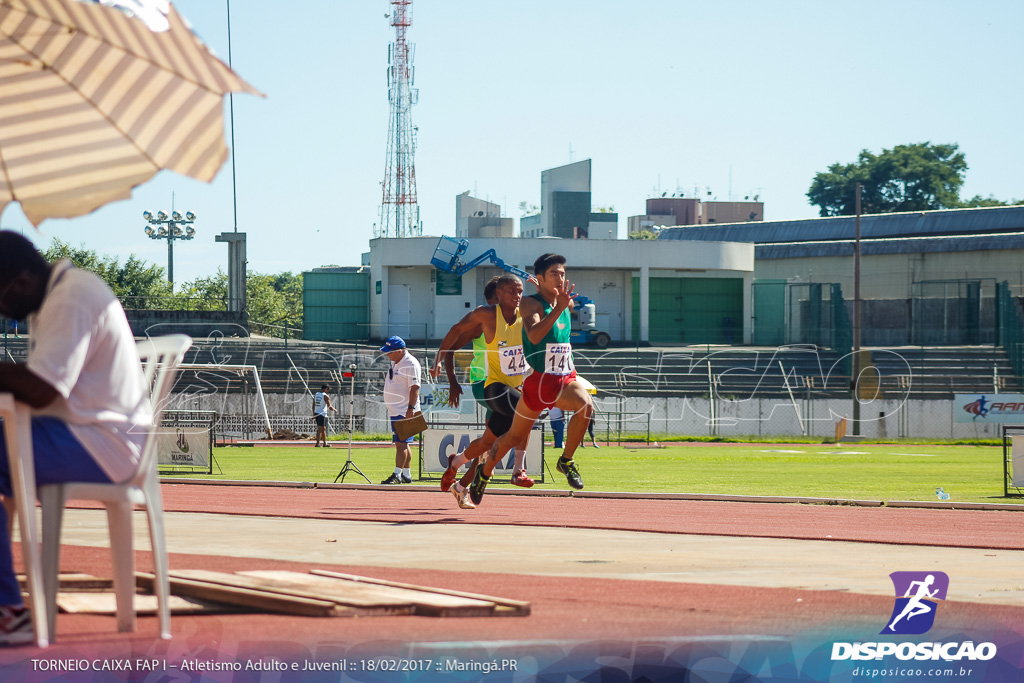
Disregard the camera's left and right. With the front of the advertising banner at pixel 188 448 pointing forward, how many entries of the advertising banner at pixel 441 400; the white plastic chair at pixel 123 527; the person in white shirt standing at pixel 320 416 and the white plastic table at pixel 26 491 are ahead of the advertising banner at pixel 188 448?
2

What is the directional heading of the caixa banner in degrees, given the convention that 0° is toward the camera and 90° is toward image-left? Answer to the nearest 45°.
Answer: approximately 0°

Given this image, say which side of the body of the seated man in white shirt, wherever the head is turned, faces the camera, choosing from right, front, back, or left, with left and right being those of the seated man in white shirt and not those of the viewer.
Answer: left

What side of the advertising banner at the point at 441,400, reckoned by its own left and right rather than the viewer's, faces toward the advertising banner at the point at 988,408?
left

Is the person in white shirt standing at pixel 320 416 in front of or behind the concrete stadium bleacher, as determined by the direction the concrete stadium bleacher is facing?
in front

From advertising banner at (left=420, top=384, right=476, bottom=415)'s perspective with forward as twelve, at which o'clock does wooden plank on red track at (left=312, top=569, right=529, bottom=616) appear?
The wooden plank on red track is roughly at 12 o'clock from the advertising banner.

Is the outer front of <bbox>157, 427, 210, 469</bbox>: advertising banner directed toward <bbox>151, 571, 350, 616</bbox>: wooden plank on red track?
yes
